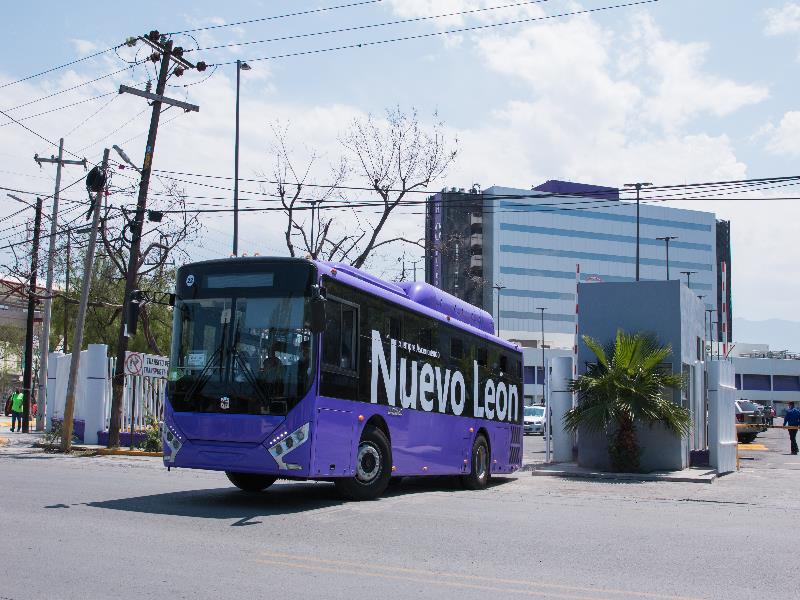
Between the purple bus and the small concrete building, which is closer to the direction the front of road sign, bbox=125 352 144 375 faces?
the purple bus

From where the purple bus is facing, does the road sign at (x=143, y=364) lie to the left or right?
on its right

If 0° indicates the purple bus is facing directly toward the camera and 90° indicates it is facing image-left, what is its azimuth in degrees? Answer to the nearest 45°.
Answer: approximately 45°

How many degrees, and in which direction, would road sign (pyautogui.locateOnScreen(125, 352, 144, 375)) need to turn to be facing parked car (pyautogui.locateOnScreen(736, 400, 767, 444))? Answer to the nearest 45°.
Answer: approximately 90° to its left

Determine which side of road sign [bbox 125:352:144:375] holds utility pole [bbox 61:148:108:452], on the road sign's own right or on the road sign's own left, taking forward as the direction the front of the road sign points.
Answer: on the road sign's own right

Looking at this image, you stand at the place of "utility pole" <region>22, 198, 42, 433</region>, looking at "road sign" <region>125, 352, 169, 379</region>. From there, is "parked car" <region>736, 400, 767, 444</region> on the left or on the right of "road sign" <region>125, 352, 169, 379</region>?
left

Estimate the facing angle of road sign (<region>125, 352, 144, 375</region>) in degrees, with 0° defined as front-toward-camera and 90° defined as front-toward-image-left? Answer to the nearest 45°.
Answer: approximately 0°
